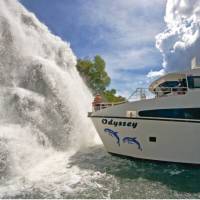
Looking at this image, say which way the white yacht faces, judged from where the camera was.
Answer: facing to the left of the viewer
